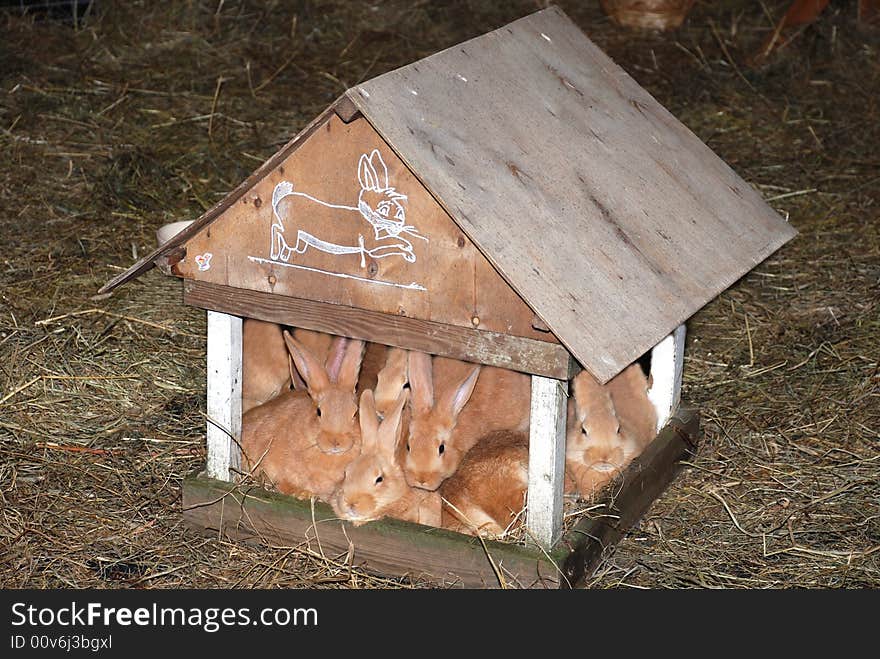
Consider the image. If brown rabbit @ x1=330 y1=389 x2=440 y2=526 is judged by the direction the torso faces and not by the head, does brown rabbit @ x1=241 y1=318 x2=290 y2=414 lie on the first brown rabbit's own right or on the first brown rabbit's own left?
on the first brown rabbit's own right

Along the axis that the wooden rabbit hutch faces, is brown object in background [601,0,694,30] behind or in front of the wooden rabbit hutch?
behind

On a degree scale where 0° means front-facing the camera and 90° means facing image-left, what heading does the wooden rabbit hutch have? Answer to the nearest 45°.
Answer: approximately 45°

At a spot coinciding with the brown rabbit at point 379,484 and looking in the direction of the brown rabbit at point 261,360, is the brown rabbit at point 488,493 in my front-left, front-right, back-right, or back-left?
back-right

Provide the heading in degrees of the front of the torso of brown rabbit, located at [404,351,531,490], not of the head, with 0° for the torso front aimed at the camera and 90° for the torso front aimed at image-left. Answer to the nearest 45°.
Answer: approximately 45°

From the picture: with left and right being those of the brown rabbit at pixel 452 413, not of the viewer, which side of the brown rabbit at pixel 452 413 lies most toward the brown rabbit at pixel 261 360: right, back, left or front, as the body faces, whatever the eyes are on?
right
